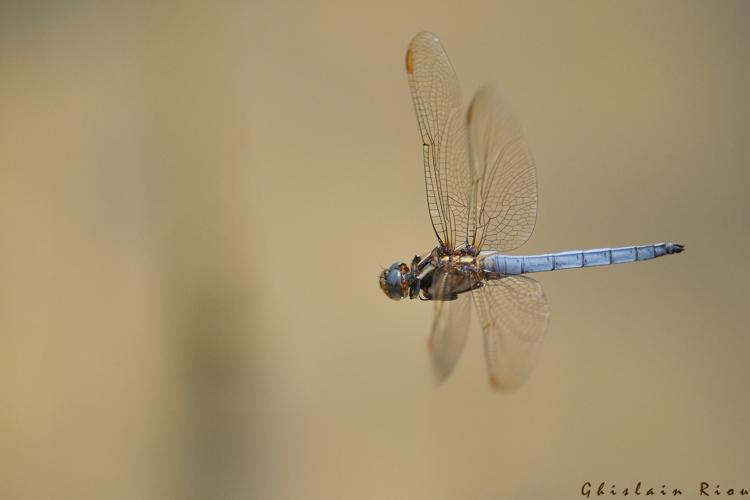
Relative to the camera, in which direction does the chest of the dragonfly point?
to the viewer's left
